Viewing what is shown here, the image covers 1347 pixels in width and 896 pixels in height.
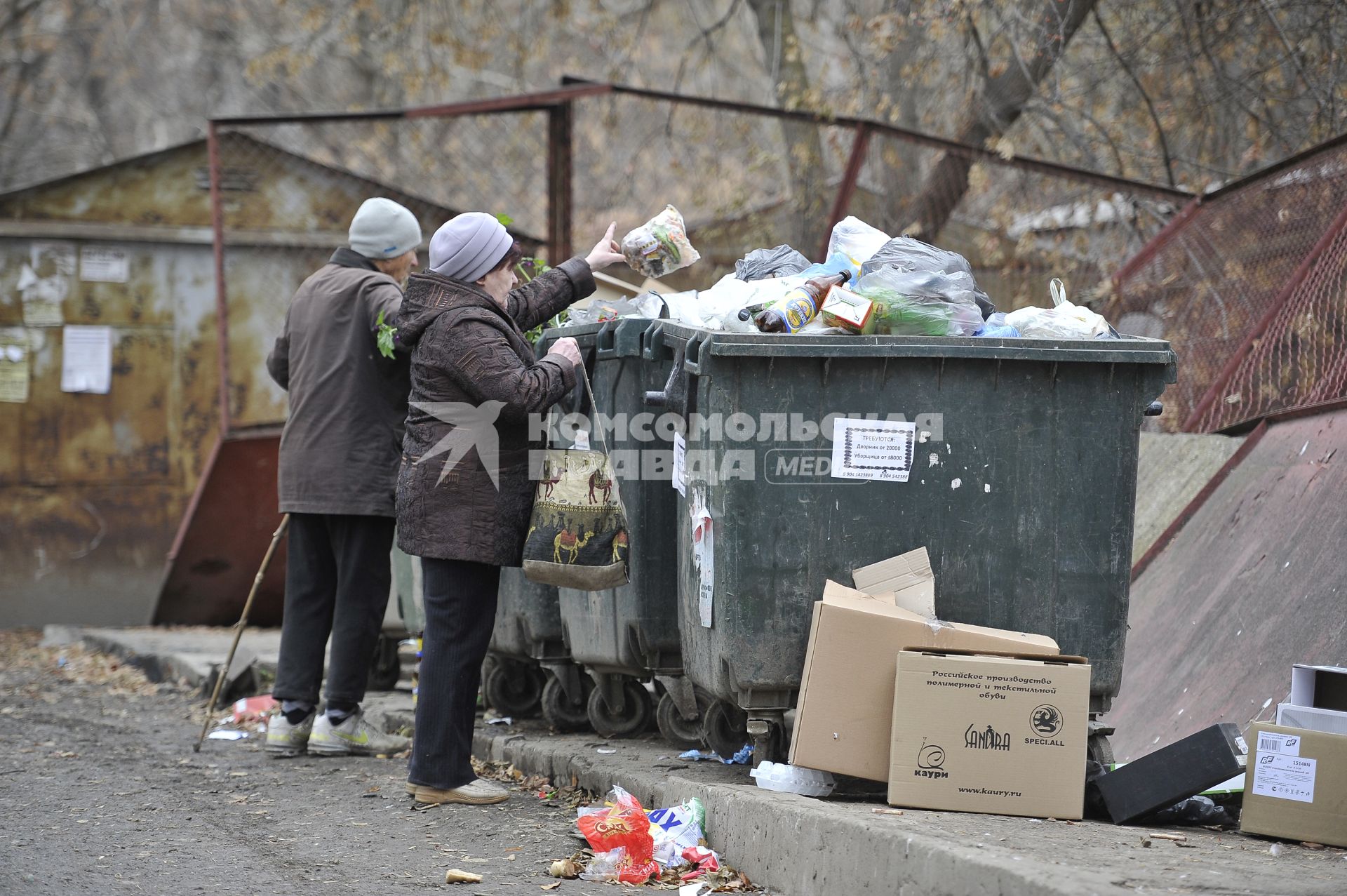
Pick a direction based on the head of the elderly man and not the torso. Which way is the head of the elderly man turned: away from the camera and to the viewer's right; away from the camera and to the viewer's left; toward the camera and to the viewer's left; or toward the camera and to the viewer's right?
away from the camera and to the viewer's right

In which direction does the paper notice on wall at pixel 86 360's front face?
toward the camera

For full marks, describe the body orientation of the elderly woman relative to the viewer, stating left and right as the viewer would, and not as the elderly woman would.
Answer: facing to the right of the viewer

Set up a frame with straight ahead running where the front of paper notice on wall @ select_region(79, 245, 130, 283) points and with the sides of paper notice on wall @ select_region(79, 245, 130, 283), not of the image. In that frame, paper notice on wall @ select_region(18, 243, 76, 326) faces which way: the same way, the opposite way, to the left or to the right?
the same way

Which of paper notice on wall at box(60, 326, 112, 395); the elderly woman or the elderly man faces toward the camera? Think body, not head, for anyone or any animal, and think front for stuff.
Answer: the paper notice on wall

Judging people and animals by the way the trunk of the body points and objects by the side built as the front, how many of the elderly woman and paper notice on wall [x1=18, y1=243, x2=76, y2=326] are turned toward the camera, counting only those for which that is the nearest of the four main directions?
1

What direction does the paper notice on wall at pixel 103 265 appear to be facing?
toward the camera

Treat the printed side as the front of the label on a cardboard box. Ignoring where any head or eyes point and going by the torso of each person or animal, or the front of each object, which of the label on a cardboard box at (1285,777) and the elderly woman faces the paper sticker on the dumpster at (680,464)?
the elderly woman

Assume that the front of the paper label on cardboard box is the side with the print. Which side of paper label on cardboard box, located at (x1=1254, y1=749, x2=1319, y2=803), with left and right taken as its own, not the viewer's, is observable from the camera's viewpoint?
front

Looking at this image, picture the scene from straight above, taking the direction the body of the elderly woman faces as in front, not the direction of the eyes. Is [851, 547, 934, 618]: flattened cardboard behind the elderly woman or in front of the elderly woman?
in front

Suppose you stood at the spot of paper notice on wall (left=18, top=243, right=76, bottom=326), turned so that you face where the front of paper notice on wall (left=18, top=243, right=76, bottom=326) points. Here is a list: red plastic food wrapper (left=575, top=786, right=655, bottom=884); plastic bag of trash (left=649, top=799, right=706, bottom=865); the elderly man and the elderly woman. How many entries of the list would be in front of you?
4

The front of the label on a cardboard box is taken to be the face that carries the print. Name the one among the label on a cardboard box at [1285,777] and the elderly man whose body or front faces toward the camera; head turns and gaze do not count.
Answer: the label on a cardboard box

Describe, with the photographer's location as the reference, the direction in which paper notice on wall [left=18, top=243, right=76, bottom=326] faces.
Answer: facing the viewer

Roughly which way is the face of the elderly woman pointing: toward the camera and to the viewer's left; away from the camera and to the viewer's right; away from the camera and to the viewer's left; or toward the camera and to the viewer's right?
away from the camera and to the viewer's right
